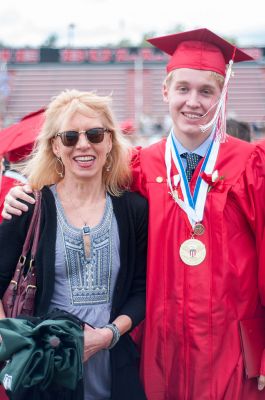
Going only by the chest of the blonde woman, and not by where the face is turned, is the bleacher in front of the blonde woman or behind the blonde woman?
behind

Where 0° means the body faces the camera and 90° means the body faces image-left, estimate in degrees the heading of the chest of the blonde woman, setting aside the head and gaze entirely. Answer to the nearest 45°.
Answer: approximately 0°

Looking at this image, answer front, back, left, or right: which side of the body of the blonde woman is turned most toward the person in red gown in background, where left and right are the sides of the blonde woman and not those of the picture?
back

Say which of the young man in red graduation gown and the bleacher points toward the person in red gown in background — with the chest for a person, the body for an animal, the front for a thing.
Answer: the bleacher

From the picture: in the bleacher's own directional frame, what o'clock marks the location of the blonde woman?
The blonde woman is roughly at 12 o'clock from the bleacher.

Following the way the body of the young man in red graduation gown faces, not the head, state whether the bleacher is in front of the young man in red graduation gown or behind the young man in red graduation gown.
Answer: behind

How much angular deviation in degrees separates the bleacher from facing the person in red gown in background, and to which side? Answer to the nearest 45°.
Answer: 0° — it already faces them

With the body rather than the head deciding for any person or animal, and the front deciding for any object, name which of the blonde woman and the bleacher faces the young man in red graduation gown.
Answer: the bleacher

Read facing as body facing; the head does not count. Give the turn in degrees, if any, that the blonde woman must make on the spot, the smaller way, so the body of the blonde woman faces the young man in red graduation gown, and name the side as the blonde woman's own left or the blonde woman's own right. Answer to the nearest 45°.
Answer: approximately 90° to the blonde woman's own left
